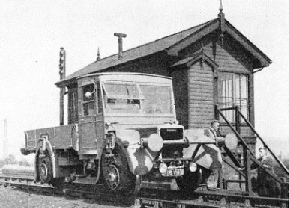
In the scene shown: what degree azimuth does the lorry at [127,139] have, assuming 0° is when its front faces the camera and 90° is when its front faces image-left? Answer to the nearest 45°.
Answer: approximately 315°
